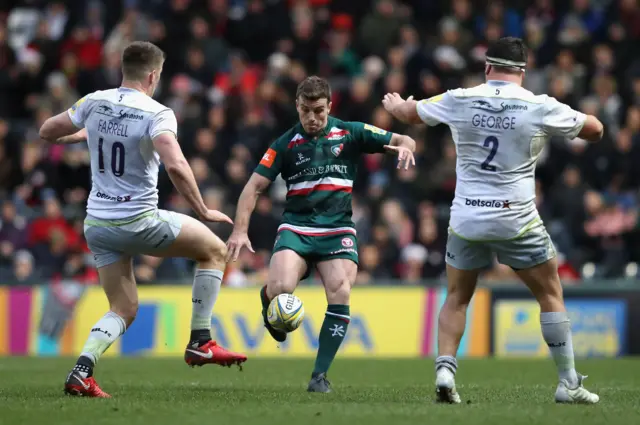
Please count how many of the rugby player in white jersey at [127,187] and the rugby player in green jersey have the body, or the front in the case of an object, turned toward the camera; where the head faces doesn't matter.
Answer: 1

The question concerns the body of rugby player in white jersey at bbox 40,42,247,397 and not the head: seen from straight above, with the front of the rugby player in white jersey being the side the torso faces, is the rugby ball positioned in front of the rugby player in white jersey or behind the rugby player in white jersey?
in front

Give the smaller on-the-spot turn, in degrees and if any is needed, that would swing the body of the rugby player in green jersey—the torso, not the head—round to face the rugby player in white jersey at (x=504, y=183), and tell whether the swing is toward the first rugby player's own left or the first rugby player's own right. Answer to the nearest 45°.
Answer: approximately 45° to the first rugby player's own left

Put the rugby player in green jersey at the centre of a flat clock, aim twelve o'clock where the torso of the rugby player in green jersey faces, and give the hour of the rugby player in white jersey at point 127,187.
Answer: The rugby player in white jersey is roughly at 2 o'clock from the rugby player in green jersey.

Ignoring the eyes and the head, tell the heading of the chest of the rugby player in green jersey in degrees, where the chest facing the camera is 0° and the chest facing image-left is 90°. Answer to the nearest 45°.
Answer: approximately 0°

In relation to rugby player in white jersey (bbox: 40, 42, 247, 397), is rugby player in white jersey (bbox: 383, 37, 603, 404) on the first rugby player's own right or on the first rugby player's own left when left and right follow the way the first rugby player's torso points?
on the first rugby player's own right

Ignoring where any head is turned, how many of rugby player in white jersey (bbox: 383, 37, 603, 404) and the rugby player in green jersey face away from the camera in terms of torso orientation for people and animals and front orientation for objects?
1

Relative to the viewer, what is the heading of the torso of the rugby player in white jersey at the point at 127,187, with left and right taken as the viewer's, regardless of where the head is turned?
facing away from the viewer and to the right of the viewer

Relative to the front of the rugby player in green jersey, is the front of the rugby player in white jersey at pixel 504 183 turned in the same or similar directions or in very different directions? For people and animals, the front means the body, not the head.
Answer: very different directions

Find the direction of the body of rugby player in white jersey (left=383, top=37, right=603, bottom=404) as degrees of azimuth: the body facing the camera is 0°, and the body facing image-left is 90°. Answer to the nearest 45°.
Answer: approximately 180°
